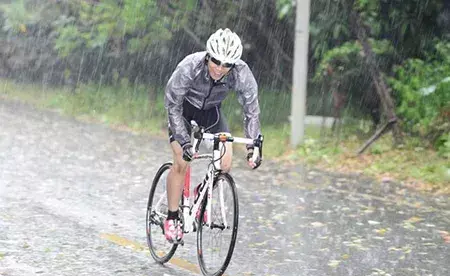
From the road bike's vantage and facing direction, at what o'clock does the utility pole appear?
The utility pole is roughly at 8 o'clock from the road bike.

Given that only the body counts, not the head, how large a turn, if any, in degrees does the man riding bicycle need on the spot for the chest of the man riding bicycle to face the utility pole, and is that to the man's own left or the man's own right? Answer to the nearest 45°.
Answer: approximately 135° to the man's own left

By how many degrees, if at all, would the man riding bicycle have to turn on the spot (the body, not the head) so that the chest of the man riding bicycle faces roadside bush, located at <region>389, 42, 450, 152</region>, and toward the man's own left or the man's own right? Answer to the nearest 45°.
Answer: approximately 90° to the man's own left

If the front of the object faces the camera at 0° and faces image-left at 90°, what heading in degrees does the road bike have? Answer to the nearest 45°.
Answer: approximately 315°

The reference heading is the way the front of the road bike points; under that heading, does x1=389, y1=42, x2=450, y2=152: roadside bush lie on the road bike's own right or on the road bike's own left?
on the road bike's own left

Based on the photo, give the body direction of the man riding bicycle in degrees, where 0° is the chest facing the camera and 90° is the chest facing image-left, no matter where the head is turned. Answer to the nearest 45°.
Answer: approximately 315°
